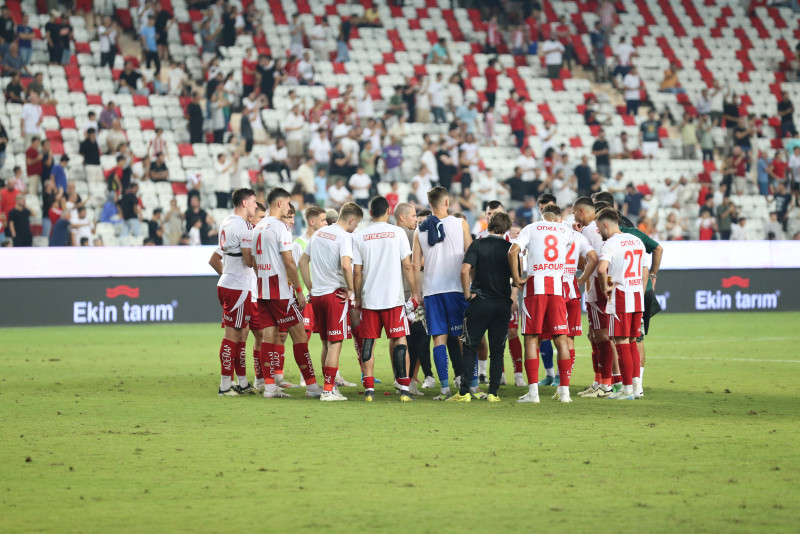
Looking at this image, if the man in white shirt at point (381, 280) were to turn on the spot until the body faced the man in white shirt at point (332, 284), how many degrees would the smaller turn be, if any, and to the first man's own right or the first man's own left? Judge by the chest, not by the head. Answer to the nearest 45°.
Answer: approximately 90° to the first man's own left

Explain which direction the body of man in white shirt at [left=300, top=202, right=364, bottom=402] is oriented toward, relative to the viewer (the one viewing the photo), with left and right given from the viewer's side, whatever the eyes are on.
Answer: facing away from the viewer and to the right of the viewer

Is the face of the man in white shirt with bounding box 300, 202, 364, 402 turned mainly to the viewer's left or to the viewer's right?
to the viewer's right

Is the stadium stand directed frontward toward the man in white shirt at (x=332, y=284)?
yes

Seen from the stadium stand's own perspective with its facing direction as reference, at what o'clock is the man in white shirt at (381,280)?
The man in white shirt is roughly at 12 o'clock from the stadium stand.

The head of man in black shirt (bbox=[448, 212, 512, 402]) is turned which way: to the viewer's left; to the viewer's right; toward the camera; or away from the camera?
away from the camera

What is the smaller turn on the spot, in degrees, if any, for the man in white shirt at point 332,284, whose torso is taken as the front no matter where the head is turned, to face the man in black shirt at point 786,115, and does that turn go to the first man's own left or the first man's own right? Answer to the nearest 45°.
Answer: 0° — they already face them

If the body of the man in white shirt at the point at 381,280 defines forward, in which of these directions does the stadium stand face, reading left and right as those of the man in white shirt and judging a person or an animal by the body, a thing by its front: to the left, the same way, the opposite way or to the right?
the opposite way

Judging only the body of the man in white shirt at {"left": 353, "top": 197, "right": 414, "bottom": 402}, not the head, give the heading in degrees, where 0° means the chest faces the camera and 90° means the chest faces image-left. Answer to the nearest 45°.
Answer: approximately 180°

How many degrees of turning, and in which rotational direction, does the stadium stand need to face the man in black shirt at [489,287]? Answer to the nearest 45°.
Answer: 0° — it already faces them

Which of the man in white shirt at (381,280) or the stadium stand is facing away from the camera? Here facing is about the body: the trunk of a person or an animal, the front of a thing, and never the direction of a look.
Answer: the man in white shirt

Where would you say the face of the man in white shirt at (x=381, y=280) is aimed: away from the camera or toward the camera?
away from the camera

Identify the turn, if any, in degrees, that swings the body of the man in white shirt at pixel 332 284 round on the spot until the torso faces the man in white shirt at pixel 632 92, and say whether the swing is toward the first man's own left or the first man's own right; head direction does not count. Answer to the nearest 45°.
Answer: approximately 45° to the first man's own left

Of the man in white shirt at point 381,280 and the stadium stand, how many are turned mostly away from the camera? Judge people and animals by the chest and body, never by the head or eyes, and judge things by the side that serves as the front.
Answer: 1
